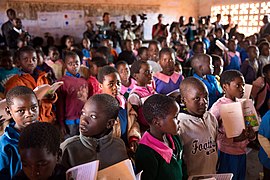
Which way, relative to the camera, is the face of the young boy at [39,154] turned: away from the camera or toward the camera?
toward the camera

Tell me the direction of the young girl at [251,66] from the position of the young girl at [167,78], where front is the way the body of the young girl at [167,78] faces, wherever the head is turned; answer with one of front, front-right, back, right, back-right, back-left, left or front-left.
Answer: back-left

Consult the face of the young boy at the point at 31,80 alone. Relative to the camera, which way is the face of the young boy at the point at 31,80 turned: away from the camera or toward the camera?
toward the camera

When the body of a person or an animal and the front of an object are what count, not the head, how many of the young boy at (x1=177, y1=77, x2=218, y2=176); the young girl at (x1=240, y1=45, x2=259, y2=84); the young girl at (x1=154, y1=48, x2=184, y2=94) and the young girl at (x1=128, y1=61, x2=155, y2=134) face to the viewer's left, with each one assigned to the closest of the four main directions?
0

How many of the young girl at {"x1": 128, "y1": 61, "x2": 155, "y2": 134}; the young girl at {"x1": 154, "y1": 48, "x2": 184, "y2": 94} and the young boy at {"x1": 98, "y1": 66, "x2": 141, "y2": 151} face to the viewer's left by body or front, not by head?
0

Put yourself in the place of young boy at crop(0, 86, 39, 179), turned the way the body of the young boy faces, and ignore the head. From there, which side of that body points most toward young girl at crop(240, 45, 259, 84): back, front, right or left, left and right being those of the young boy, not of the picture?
left

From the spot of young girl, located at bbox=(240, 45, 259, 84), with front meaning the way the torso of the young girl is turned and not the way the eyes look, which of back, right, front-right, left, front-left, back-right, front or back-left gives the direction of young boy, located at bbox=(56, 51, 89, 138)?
right

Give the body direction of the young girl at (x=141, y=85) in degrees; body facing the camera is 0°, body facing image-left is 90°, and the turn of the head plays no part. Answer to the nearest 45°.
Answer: approximately 315°

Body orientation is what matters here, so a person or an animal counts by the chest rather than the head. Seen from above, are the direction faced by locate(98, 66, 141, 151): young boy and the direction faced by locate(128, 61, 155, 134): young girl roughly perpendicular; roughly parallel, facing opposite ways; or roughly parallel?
roughly parallel

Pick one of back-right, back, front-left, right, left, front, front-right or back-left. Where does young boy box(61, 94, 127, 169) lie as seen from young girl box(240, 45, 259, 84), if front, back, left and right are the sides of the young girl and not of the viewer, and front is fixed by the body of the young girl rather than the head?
front-right

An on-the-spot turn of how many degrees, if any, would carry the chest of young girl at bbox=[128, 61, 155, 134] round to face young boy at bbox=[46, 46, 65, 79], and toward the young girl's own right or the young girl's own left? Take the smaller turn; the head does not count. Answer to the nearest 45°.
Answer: approximately 180°

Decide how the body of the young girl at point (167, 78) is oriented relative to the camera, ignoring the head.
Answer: toward the camera

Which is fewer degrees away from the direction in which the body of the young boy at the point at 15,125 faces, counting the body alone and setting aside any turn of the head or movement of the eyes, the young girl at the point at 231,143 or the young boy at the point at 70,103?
the young girl

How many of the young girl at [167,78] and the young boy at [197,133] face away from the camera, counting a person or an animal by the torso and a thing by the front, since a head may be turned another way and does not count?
0
